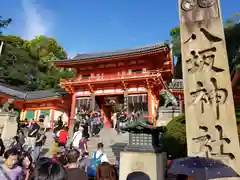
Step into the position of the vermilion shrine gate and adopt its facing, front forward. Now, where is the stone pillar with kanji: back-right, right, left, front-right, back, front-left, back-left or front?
front

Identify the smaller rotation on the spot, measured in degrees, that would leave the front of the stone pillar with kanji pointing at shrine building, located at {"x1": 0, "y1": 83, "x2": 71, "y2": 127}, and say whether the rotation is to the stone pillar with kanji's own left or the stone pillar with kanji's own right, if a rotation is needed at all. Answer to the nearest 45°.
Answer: approximately 135° to the stone pillar with kanji's own right

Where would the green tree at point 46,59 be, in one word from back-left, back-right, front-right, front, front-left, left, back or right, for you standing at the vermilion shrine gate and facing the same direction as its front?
back-right

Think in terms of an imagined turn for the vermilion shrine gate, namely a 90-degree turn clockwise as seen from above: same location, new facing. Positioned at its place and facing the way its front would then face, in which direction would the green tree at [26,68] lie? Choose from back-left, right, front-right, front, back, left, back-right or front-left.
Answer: front-right

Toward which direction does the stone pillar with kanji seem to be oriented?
toward the camera

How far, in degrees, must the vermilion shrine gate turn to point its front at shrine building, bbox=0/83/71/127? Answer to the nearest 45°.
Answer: approximately 135° to its right

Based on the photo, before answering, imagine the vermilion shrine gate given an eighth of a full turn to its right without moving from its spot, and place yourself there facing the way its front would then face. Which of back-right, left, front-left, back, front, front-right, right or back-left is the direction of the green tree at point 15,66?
right

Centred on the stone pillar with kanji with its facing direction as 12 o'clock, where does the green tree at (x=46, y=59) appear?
The green tree is roughly at 4 o'clock from the stone pillar with kanji.

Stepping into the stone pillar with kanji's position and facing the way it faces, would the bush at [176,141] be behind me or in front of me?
behind
